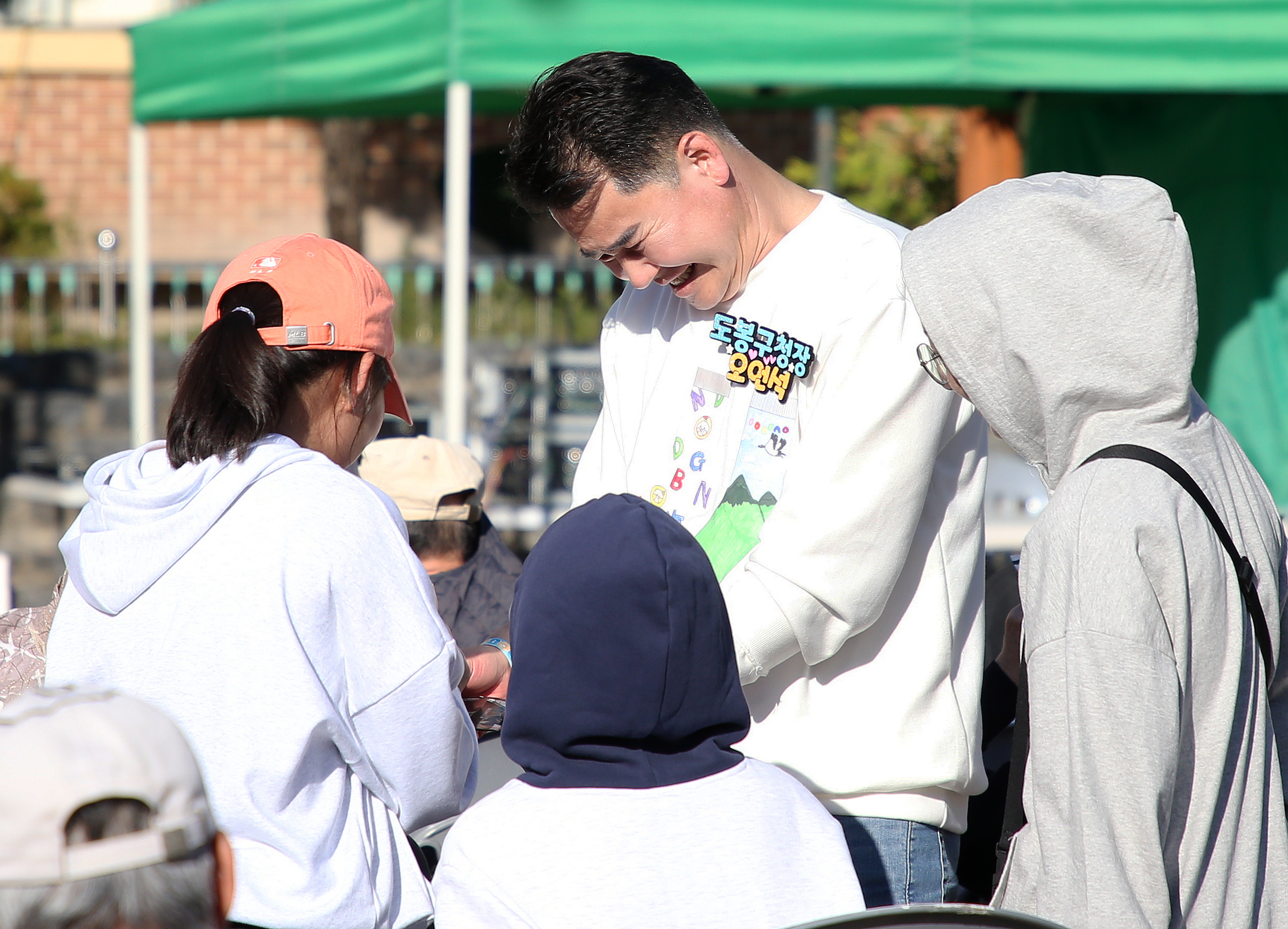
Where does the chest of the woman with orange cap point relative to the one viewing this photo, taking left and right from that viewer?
facing away from the viewer and to the right of the viewer

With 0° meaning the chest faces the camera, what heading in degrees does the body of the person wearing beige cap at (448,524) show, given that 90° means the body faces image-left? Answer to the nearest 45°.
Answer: approximately 135°

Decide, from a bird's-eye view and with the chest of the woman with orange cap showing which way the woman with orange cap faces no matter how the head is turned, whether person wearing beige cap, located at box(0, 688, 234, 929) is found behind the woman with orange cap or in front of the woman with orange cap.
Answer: behind

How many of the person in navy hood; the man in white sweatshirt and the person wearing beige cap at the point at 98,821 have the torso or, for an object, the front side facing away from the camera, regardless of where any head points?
2

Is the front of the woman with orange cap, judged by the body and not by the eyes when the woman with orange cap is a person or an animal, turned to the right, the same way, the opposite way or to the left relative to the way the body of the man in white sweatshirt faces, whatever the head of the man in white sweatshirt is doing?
the opposite way

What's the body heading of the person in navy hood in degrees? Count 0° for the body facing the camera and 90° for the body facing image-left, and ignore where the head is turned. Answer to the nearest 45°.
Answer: approximately 180°

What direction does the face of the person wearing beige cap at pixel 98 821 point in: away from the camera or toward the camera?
away from the camera

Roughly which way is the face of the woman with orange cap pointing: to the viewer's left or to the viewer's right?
to the viewer's right

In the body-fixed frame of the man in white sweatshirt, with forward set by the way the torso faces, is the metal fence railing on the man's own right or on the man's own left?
on the man's own right
